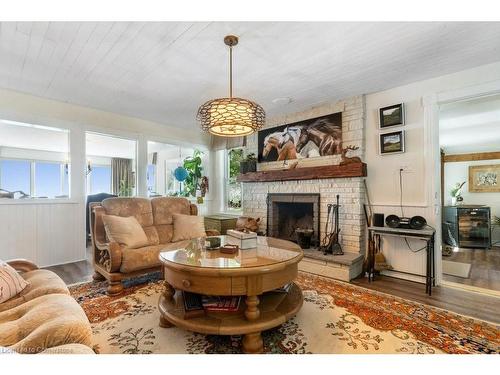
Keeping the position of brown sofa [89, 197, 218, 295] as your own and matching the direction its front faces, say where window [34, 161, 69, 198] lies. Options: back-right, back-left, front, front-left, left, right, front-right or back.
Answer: back

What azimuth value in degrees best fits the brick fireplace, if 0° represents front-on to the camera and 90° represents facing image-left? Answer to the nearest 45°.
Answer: approximately 45°

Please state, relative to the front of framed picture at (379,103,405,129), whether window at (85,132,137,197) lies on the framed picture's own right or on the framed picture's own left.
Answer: on the framed picture's own right

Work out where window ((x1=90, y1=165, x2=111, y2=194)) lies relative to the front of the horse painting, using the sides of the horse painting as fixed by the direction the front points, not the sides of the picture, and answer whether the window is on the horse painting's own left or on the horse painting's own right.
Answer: on the horse painting's own right

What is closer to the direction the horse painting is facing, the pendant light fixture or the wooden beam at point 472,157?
the pendant light fixture

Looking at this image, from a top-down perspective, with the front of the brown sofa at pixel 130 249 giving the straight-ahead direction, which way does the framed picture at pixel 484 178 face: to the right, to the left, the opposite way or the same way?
to the right

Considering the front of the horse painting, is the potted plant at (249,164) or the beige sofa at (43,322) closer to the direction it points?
the beige sofa

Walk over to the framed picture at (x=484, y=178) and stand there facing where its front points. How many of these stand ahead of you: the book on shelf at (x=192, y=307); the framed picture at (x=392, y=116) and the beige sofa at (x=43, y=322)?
3

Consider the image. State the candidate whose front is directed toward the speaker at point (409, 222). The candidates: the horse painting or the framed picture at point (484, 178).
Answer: the framed picture

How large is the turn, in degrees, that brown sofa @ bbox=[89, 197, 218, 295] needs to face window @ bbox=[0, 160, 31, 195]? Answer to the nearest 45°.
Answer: approximately 180°
